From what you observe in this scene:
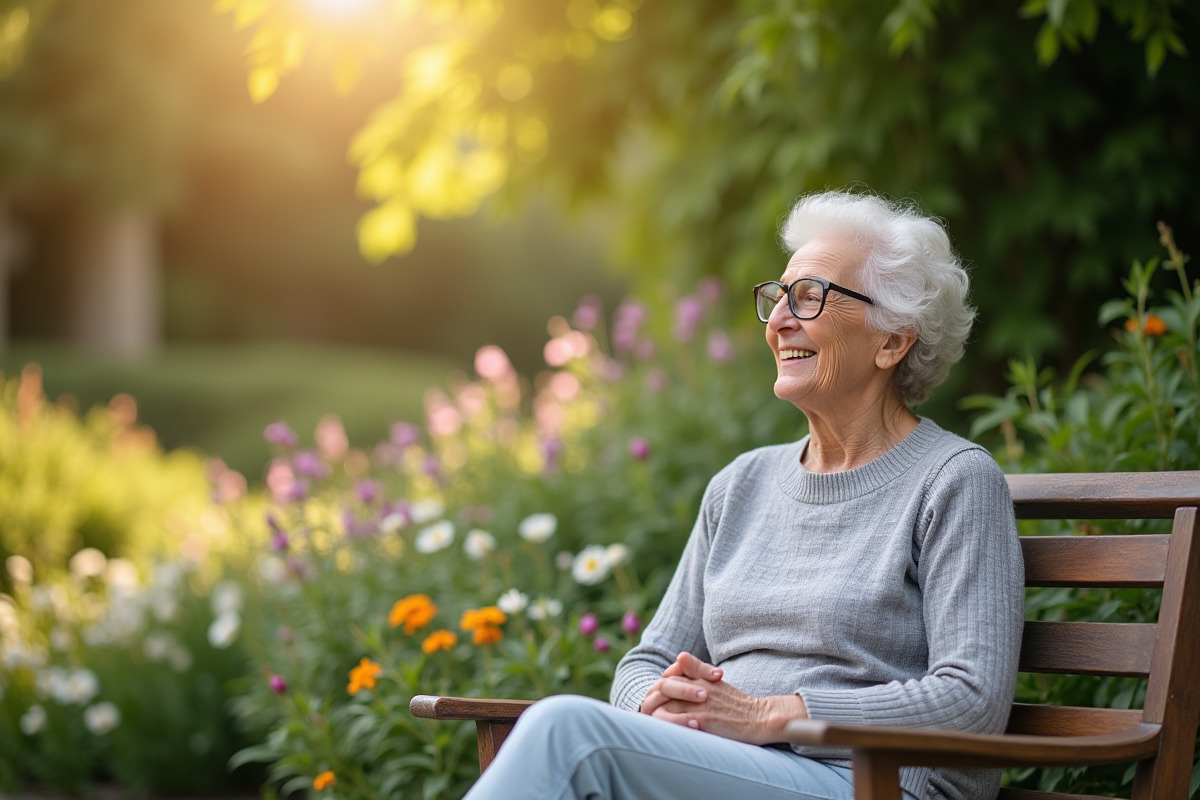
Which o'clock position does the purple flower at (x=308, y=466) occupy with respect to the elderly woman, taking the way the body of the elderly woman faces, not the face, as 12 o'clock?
The purple flower is roughly at 3 o'clock from the elderly woman.

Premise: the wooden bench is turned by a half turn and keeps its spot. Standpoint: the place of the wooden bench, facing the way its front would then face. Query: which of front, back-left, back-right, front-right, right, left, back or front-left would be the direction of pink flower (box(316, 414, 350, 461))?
left

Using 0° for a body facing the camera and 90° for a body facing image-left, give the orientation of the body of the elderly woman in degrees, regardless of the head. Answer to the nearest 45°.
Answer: approximately 45°

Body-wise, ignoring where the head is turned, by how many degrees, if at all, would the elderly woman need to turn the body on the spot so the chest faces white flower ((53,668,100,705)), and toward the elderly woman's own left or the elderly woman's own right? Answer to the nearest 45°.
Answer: approximately 90° to the elderly woman's own right

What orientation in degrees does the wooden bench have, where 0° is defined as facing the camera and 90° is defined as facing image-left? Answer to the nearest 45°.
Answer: approximately 45°

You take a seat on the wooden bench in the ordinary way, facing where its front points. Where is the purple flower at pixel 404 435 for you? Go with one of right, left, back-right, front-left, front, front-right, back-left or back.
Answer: right

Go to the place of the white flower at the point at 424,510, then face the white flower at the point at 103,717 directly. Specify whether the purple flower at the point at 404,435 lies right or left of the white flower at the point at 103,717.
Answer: right

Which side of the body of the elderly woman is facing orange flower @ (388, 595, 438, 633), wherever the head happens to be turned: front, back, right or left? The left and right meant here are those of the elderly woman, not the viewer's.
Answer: right

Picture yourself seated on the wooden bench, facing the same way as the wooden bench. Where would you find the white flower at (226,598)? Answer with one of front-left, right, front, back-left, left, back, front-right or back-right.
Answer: right

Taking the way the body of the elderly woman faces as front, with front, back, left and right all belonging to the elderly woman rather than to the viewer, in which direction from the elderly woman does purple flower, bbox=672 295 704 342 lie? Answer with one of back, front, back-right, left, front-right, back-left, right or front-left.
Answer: back-right

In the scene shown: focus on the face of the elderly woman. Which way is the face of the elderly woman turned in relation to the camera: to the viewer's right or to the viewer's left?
to the viewer's left

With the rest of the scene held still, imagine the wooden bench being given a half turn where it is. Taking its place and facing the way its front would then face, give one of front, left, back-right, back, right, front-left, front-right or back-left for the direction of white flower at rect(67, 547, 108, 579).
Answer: left

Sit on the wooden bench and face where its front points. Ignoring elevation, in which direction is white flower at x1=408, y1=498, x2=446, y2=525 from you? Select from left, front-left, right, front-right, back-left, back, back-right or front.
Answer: right
